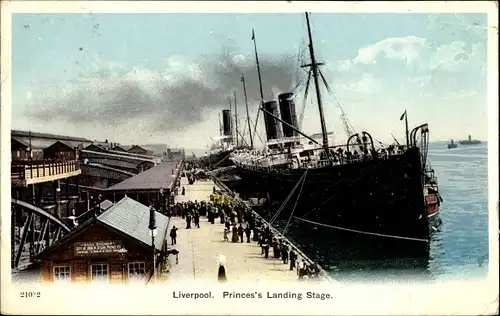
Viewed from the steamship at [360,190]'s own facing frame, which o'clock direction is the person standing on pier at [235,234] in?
The person standing on pier is roughly at 3 o'clock from the steamship.

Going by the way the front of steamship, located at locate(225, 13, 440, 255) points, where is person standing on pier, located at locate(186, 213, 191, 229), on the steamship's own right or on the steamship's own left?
on the steamship's own right

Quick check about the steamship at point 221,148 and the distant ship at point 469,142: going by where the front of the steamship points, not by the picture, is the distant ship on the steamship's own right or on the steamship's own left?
on the steamship's own left
